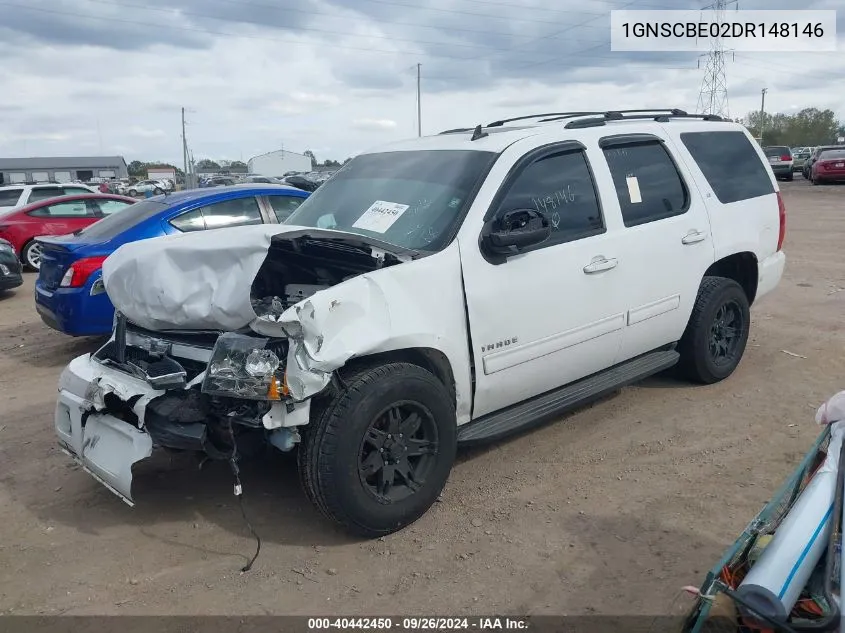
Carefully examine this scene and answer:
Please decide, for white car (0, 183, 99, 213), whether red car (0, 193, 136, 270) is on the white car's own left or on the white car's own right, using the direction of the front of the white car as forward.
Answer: on the white car's own right

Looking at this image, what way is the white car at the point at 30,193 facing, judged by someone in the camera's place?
facing away from the viewer and to the right of the viewer

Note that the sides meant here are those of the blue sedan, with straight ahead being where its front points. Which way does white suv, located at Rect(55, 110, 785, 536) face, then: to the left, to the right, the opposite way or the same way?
the opposite way

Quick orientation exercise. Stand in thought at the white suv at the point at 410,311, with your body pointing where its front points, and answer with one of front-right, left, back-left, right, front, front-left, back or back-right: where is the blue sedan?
right

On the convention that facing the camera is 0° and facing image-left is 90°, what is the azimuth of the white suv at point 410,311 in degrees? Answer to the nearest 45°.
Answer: approximately 45°

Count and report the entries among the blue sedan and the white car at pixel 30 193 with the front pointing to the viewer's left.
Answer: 0

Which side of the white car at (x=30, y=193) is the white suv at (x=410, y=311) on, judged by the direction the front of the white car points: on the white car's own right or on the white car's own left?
on the white car's own right

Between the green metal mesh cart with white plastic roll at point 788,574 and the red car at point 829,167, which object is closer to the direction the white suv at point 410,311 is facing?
the green metal mesh cart with white plastic roll

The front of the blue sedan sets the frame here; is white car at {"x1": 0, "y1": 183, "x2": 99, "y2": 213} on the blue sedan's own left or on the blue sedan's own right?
on the blue sedan's own left

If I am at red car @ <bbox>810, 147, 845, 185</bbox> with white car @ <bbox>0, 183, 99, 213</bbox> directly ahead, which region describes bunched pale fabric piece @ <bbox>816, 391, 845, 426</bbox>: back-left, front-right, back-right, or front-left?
front-left

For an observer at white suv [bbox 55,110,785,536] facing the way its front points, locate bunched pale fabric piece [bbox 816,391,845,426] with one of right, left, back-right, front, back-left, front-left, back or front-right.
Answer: left

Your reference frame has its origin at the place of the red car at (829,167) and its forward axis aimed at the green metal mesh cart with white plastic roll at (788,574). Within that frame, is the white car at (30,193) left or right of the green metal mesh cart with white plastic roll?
right
